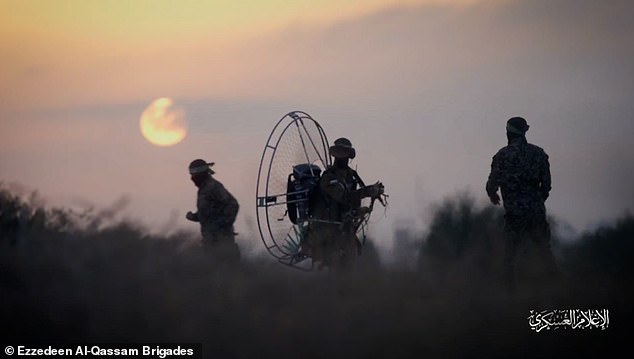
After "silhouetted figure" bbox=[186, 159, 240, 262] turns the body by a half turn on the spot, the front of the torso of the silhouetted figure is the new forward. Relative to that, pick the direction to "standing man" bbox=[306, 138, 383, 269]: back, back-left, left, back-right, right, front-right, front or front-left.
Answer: front

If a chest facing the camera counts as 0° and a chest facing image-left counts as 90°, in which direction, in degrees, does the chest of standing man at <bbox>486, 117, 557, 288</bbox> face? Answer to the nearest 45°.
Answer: approximately 135°

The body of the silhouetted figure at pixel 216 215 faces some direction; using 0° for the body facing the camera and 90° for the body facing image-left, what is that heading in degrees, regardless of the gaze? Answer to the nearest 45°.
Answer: approximately 90°

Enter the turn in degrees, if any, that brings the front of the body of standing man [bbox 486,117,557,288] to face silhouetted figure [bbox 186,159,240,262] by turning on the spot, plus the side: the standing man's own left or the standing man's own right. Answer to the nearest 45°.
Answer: approximately 45° to the standing man's own left

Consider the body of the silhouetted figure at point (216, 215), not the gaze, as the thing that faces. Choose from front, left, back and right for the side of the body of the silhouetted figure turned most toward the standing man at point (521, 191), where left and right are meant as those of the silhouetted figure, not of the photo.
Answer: back
